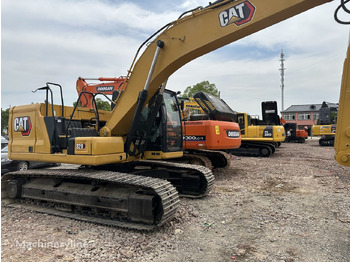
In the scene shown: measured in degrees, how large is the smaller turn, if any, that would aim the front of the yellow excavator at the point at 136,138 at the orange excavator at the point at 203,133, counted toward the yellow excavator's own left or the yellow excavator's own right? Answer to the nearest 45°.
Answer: approximately 90° to the yellow excavator's own left

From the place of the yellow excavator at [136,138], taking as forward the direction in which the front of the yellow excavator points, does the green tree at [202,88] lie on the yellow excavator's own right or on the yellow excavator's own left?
on the yellow excavator's own left

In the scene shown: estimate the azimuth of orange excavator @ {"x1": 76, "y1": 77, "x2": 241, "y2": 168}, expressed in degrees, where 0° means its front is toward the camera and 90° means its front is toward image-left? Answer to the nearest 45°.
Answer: approximately 135°
